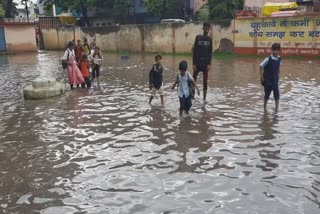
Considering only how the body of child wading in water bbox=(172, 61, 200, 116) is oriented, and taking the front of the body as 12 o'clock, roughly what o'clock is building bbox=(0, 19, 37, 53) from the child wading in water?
The building is roughly at 5 o'clock from the child wading in water.

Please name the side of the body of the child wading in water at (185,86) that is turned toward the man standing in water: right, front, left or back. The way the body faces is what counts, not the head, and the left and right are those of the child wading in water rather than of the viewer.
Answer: back

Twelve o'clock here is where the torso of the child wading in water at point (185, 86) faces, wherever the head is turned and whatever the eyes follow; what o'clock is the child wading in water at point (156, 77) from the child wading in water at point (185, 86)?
the child wading in water at point (156, 77) is roughly at 5 o'clock from the child wading in water at point (185, 86).

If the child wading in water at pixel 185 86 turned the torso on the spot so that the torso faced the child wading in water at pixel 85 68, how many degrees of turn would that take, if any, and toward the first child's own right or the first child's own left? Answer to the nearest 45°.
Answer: approximately 135° to the first child's own right

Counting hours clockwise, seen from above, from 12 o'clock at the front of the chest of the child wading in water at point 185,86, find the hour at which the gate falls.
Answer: The gate is roughly at 5 o'clock from the child wading in water.
